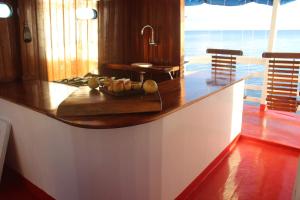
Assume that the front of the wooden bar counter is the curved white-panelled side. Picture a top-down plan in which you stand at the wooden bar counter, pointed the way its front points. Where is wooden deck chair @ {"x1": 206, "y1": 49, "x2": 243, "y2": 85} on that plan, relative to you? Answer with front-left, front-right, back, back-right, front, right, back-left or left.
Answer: back-left

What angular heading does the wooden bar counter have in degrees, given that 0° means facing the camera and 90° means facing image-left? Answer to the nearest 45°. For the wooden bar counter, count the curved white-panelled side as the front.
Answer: approximately 0°
